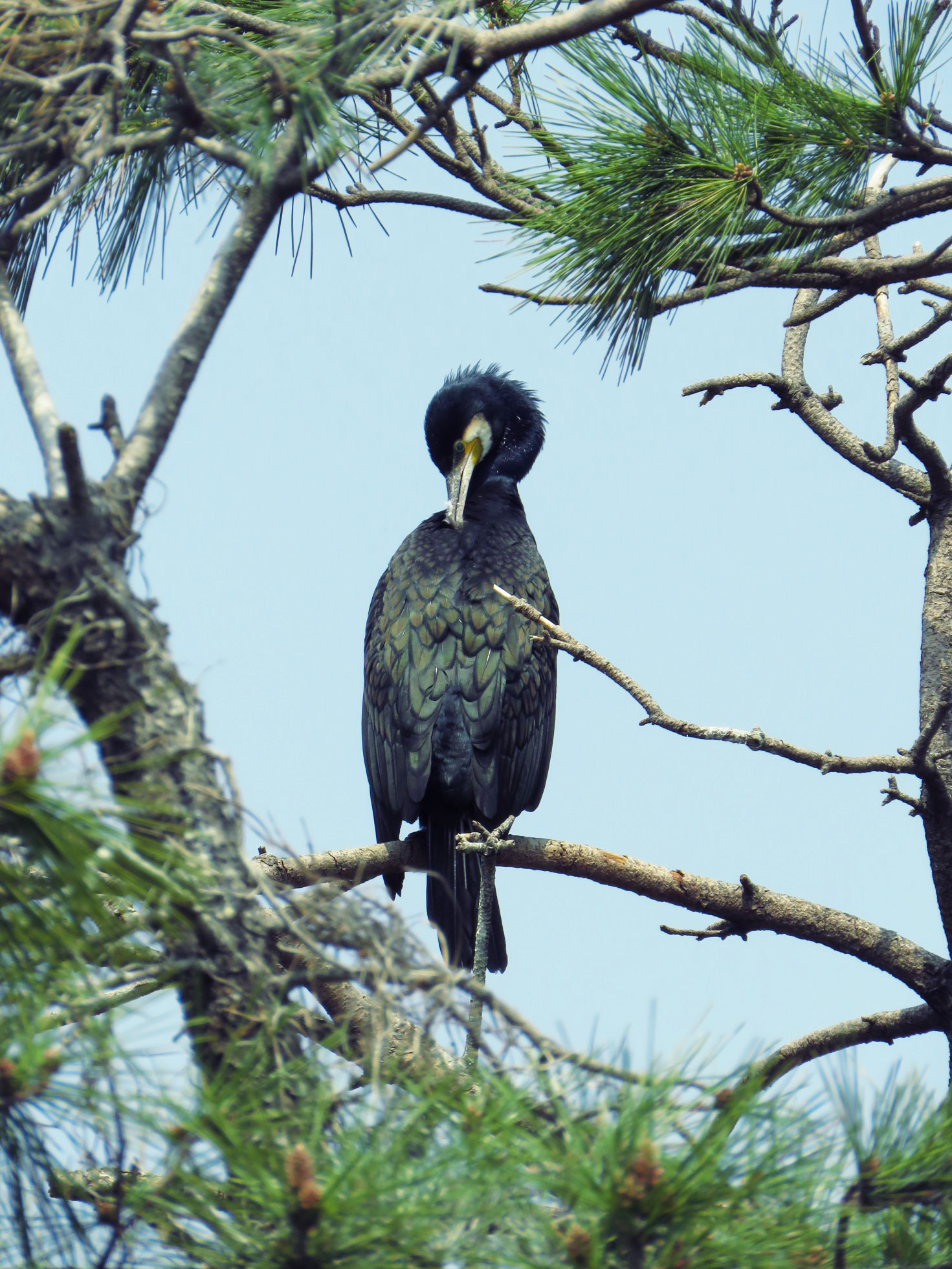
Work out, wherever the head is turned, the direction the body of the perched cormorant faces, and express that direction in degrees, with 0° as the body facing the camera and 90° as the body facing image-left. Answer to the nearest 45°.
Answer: approximately 180°
